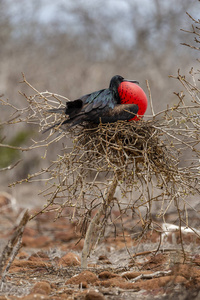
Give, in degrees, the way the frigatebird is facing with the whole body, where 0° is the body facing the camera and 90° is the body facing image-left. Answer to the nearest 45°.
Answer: approximately 270°
